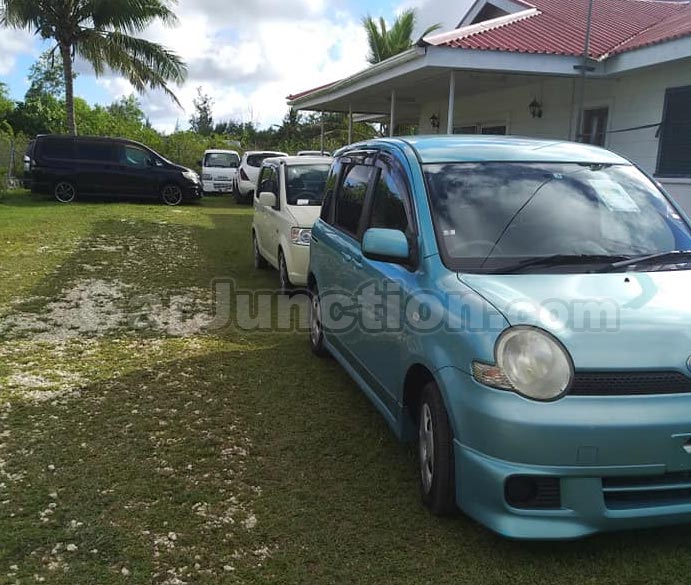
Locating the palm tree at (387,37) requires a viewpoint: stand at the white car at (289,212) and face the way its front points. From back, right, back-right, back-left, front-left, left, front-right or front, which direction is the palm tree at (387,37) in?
back-left

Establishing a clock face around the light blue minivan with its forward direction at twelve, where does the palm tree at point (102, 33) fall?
The palm tree is roughly at 6 o'clock from the light blue minivan.

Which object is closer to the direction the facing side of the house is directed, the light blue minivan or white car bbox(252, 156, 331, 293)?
the white car

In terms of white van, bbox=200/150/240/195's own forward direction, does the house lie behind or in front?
in front

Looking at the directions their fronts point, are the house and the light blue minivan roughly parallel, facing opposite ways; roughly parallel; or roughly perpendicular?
roughly perpendicular

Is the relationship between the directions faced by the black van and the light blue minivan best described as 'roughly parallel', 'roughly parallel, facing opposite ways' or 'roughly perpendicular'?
roughly perpendicular

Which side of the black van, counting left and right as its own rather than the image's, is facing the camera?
right

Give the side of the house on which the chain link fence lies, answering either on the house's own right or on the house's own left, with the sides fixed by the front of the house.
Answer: on the house's own right

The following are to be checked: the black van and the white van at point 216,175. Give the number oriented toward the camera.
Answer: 1

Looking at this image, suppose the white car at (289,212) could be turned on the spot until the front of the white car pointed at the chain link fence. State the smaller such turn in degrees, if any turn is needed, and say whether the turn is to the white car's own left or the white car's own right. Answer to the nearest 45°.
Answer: approximately 180°

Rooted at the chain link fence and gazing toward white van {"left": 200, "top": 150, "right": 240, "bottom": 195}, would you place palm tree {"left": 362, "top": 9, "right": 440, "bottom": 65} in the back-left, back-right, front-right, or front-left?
front-left

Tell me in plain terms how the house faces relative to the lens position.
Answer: facing the viewer and to the left of the viewer

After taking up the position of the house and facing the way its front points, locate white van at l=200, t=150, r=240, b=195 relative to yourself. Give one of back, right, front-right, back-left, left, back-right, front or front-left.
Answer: right

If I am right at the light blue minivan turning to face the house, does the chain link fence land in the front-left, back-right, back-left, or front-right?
front-left

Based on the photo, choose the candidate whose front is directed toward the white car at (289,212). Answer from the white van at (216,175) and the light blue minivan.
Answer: the white van at (216,175)

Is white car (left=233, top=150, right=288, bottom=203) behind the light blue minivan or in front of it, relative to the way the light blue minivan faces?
behind

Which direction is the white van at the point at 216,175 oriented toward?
toward the camera

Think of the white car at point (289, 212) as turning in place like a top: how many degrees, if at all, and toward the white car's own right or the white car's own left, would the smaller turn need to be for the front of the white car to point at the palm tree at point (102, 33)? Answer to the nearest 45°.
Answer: approximately 180°
